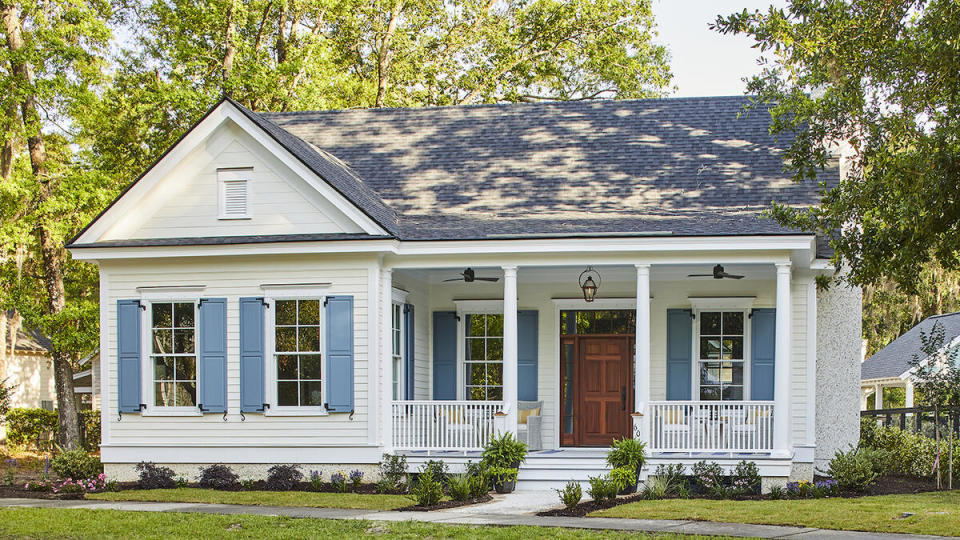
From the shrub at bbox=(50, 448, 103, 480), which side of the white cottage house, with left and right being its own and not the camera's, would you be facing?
right

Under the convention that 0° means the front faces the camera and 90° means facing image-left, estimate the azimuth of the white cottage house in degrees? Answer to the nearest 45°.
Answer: approximately 0°

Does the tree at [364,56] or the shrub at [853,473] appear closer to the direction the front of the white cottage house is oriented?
the shrub

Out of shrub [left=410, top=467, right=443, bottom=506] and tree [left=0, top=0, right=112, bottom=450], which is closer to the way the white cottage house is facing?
the shrub

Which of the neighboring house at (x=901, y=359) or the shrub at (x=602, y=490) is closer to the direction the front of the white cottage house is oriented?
the shrub

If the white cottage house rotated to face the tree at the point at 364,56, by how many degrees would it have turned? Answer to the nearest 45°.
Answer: approximately 180°
